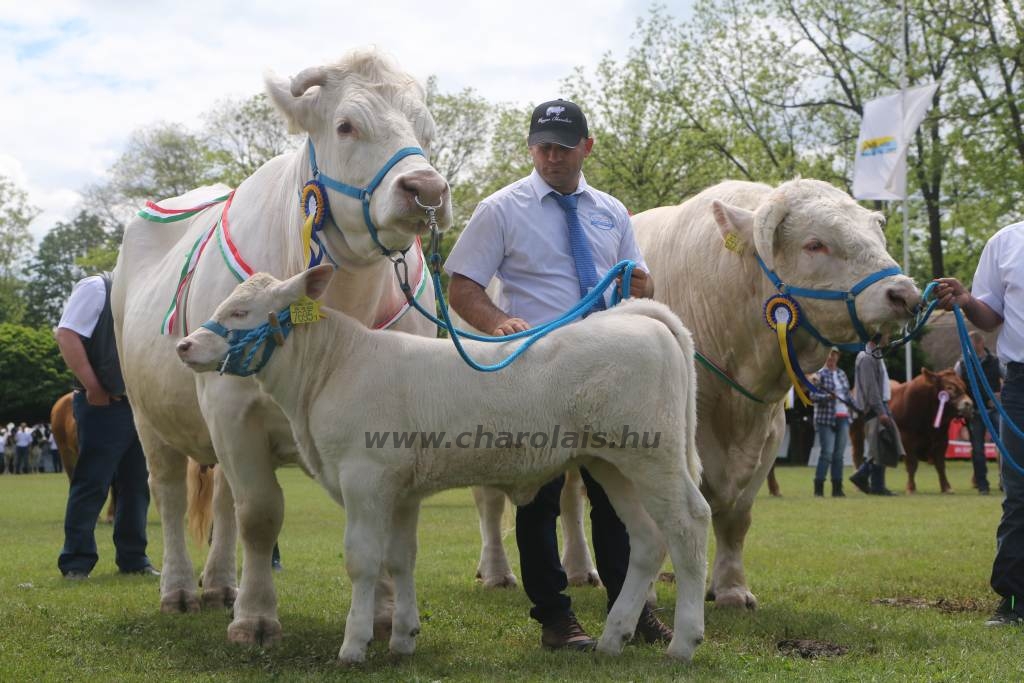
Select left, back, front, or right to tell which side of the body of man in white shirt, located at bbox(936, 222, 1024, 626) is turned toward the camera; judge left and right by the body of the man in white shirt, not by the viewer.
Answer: left

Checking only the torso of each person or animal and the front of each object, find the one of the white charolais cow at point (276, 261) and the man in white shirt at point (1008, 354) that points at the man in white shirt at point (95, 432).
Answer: the man in white shirt at point (1008, 354)

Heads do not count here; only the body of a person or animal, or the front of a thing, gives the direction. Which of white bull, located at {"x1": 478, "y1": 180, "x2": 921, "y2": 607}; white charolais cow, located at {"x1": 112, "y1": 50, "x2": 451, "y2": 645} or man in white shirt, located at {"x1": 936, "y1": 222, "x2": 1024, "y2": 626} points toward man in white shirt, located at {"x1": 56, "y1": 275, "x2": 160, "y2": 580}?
man in white shirt, located at {"x1": 936, "y1": 222, "x2": 1024, "y2": 626}

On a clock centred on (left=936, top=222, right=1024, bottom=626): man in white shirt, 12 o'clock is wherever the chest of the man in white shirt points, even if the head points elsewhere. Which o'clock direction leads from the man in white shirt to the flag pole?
The flag pole is roughly at 3 o'clock from the man in white shirt.

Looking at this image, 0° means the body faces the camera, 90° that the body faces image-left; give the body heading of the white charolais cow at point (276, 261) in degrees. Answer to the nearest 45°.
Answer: approximately 315°

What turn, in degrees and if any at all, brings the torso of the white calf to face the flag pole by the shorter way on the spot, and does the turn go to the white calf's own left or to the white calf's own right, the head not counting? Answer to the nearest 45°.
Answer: approximately 135° to the white calf's own right

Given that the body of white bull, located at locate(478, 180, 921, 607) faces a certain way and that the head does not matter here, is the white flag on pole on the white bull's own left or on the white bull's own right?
on the white bull's own left

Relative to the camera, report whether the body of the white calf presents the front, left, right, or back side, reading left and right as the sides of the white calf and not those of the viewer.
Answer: left
